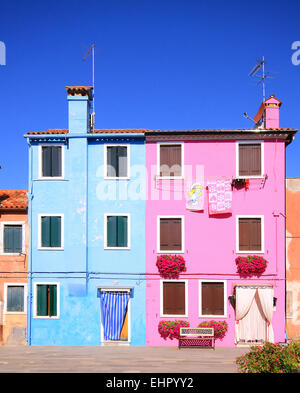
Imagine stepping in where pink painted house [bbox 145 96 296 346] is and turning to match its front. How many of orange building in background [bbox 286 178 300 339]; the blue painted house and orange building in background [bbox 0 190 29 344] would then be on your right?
2

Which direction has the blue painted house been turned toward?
toward the camera

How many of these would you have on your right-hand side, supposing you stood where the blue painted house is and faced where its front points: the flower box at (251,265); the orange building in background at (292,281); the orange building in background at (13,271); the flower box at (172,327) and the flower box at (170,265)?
1

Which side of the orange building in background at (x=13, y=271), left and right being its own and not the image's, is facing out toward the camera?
front

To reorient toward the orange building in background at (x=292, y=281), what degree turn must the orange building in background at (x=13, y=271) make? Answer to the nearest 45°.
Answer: approximately 90° to its left

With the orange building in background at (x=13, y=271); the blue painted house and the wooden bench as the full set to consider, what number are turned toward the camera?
3

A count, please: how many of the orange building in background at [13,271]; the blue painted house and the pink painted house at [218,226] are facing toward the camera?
3

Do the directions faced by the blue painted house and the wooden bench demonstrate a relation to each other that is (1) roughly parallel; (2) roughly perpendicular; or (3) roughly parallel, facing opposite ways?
roughly parallel

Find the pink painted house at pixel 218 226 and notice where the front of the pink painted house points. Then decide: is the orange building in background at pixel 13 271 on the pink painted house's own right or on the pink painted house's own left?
on the pink painted house's own right

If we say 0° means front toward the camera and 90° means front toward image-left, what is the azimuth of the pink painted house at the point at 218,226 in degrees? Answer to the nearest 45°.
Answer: approximately 0°
